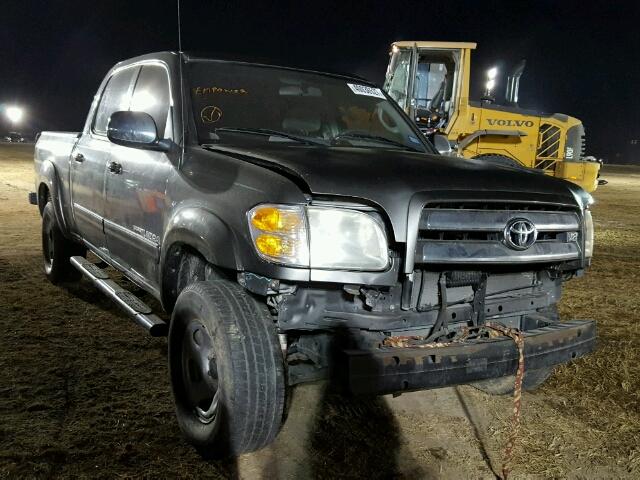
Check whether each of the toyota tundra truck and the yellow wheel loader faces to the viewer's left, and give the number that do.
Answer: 1

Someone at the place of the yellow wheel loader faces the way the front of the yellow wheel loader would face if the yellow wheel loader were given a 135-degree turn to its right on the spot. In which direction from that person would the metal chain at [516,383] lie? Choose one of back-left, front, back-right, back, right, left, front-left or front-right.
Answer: back-right

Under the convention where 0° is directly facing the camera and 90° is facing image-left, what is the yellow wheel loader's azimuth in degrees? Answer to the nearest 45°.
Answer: approximately 90°

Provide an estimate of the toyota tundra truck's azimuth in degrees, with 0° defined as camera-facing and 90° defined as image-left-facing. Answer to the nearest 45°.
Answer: approximately 315°

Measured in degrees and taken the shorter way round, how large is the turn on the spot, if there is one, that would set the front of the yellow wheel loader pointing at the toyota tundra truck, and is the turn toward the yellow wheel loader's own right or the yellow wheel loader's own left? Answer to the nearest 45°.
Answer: approximately 90° to the yellow wheel loader's own left

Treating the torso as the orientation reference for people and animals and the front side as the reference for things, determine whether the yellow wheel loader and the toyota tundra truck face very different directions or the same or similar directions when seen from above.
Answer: very different directions

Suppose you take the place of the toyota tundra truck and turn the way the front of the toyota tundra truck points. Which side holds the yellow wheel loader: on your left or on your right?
on your left
